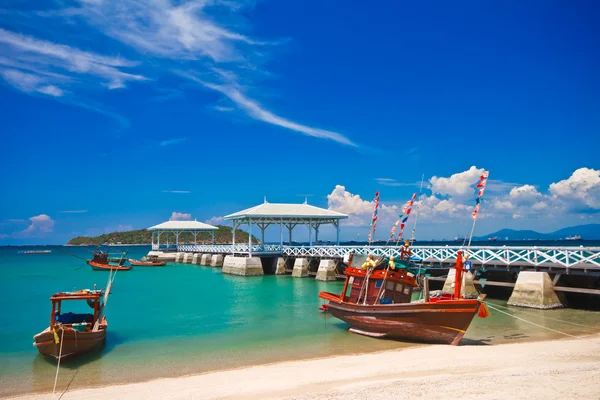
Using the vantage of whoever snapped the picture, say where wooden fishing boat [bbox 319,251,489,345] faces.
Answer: facing the viewer and to the right of the viewer

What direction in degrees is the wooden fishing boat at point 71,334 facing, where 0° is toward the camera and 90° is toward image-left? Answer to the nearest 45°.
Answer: approximately 45°

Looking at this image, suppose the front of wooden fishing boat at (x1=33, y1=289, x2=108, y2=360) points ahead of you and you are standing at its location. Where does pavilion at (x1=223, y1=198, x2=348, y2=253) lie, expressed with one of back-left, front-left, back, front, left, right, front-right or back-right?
back

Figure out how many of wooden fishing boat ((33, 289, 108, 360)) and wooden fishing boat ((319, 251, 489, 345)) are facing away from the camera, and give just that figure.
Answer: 0

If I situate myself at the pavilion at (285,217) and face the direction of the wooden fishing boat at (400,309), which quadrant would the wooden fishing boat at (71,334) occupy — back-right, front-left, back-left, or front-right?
front-right
